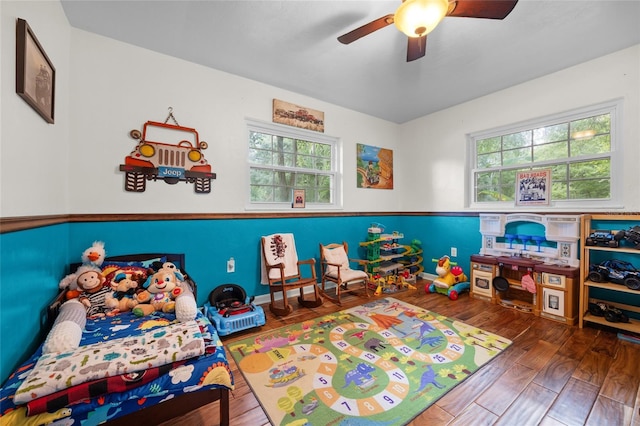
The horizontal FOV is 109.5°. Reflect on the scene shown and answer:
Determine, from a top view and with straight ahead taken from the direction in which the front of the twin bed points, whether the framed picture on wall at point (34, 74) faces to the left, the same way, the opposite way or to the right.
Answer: to the left

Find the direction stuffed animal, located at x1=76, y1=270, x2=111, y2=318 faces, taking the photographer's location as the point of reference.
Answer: facing the viewer

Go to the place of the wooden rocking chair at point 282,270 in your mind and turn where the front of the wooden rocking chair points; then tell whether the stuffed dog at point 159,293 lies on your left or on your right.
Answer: on your right

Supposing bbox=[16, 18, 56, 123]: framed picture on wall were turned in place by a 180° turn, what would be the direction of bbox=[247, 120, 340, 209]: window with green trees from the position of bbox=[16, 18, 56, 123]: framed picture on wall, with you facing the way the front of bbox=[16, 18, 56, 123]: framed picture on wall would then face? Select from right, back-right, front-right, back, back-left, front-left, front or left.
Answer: back

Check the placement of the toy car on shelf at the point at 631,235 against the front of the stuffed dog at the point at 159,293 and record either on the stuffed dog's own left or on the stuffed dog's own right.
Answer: on the stuffed dog's own left

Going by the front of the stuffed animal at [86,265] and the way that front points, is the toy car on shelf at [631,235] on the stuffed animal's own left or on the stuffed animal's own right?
on the stuffed animal's own left

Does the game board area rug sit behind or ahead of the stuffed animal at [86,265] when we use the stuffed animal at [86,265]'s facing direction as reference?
ahead

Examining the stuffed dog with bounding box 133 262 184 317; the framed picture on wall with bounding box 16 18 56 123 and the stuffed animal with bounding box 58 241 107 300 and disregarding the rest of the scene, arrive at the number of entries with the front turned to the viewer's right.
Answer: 1

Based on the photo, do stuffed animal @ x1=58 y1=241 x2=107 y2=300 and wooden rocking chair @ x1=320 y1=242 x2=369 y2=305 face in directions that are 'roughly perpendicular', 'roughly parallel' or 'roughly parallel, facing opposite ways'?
roughly parallel

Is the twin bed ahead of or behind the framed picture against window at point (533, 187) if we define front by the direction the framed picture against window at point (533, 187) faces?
ahead

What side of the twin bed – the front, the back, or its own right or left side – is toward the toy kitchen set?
left

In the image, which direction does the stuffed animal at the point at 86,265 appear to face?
toward the camera

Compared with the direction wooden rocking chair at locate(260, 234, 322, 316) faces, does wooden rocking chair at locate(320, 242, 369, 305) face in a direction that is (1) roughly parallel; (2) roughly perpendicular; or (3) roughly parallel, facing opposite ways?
roughly parallel

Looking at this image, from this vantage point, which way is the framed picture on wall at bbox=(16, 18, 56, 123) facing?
to the viewer's right
